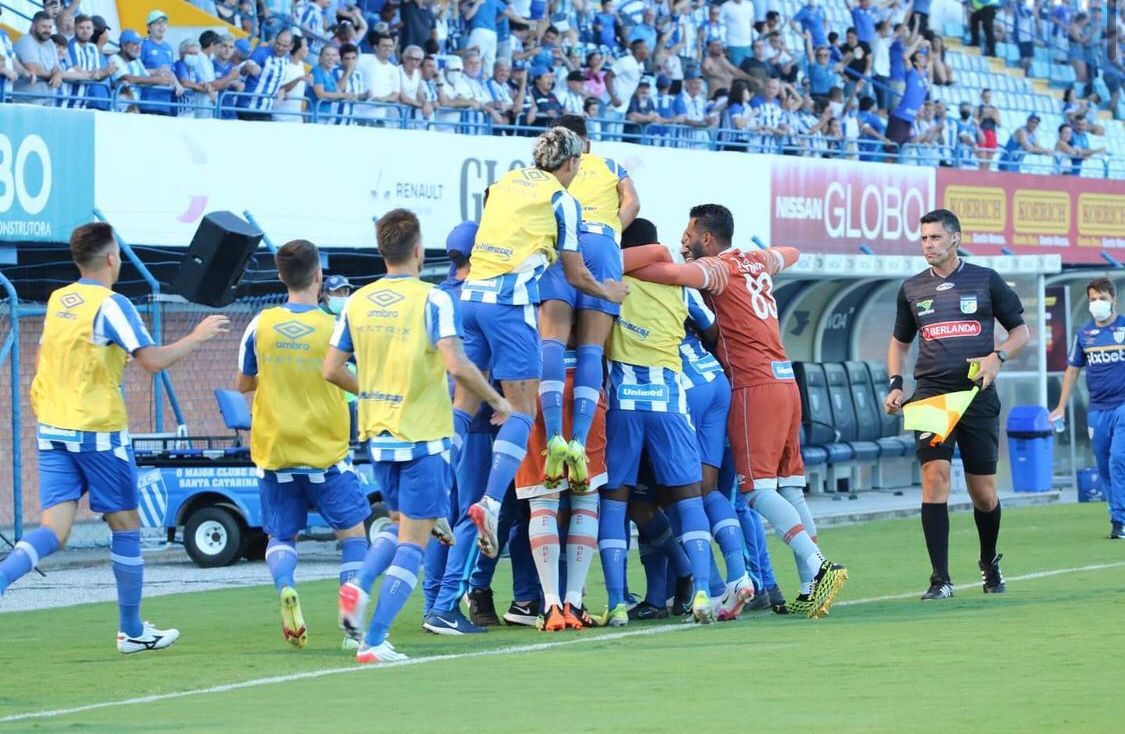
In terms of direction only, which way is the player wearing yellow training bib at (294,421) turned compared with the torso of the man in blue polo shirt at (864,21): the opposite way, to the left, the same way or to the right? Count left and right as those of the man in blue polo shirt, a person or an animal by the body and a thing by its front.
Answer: the opposite way

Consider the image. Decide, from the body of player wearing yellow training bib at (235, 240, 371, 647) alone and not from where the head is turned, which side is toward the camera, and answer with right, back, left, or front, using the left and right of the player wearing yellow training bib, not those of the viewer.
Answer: back

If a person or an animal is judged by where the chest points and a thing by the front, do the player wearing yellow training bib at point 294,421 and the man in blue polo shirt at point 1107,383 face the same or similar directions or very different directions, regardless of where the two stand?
very different directions

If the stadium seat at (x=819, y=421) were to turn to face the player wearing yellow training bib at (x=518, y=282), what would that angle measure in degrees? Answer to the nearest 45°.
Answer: approximately 45° to its right

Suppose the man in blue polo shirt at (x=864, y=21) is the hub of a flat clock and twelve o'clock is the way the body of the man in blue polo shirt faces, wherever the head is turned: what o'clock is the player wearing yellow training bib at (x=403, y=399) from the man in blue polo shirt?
The player wearing yellow training bib is roughly at 12 o'clock from the man in blue polo shirt.

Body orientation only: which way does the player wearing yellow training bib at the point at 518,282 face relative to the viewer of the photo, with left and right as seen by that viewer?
facing away from the viewer and to the right of the viewer

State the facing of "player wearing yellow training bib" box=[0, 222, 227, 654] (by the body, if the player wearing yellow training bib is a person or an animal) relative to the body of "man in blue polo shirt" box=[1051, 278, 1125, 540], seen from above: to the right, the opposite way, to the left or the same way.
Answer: the opposite way

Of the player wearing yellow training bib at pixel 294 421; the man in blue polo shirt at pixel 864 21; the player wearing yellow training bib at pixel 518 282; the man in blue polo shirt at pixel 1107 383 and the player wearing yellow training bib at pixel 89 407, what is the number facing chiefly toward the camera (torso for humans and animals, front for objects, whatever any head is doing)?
2
